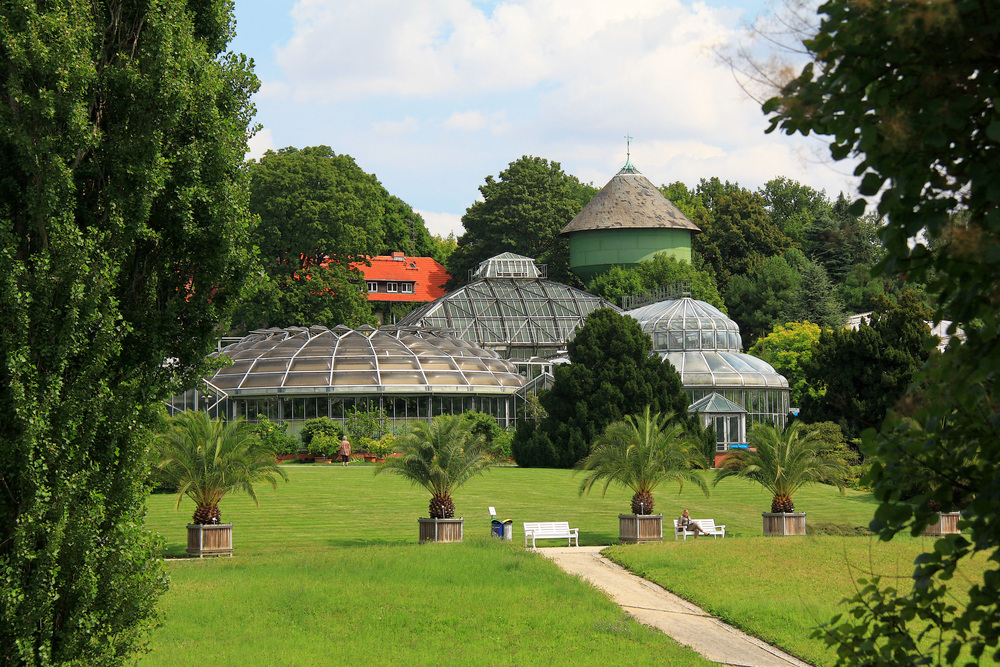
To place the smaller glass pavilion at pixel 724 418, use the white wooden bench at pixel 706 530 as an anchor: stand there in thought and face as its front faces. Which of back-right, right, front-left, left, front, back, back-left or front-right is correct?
back

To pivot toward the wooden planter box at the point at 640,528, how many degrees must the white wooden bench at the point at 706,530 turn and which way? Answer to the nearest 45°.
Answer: approximately 45° to its right

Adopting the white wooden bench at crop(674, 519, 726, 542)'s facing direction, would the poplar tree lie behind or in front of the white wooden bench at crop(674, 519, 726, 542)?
in front

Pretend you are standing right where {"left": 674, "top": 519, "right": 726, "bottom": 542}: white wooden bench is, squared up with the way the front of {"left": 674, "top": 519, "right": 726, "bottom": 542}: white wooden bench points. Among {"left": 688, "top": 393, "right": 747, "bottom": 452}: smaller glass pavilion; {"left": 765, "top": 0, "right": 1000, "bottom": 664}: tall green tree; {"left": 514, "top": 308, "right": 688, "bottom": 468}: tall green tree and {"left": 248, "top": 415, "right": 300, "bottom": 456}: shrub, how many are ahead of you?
1

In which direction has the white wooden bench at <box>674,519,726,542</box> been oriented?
toward the camera

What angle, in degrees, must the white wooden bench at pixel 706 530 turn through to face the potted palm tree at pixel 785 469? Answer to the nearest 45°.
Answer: approximately 90° to its left

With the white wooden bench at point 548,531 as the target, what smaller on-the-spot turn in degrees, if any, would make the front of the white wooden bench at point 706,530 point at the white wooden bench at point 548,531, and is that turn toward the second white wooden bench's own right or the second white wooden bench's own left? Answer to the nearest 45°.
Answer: approximately 45° to the second white wooden bench's own right

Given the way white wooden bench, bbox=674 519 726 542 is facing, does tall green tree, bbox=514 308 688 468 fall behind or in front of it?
behind

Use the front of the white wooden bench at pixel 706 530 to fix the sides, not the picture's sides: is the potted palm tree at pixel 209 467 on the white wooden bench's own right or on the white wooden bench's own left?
on the white wooden bench's own right

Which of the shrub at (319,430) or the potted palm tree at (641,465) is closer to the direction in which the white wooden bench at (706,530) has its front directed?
the potted palm tree

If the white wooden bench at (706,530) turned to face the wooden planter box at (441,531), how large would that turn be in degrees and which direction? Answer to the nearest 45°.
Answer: approximately 45° to its right

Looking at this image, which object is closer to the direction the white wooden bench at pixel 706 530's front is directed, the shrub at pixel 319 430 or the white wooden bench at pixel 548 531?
the white wooden bench

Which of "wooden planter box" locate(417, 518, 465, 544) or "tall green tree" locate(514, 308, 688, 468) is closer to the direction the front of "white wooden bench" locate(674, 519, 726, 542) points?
the wooden planter box

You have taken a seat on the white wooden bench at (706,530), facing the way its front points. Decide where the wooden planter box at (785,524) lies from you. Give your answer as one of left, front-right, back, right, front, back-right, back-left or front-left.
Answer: left
